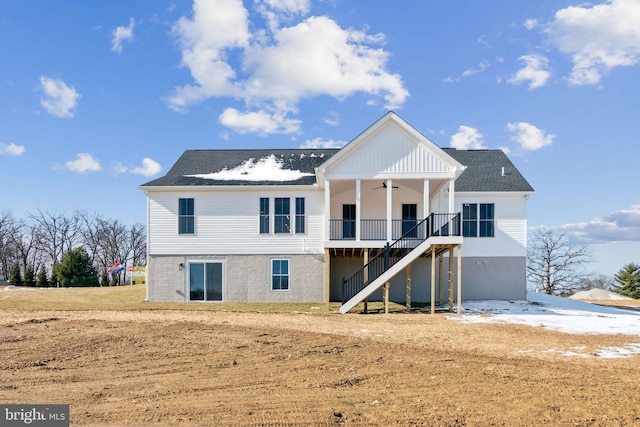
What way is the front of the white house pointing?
away from the camera

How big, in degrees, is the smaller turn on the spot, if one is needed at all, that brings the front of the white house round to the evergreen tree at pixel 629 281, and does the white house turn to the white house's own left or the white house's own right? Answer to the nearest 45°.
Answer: approximately 45° to the white house's own right
